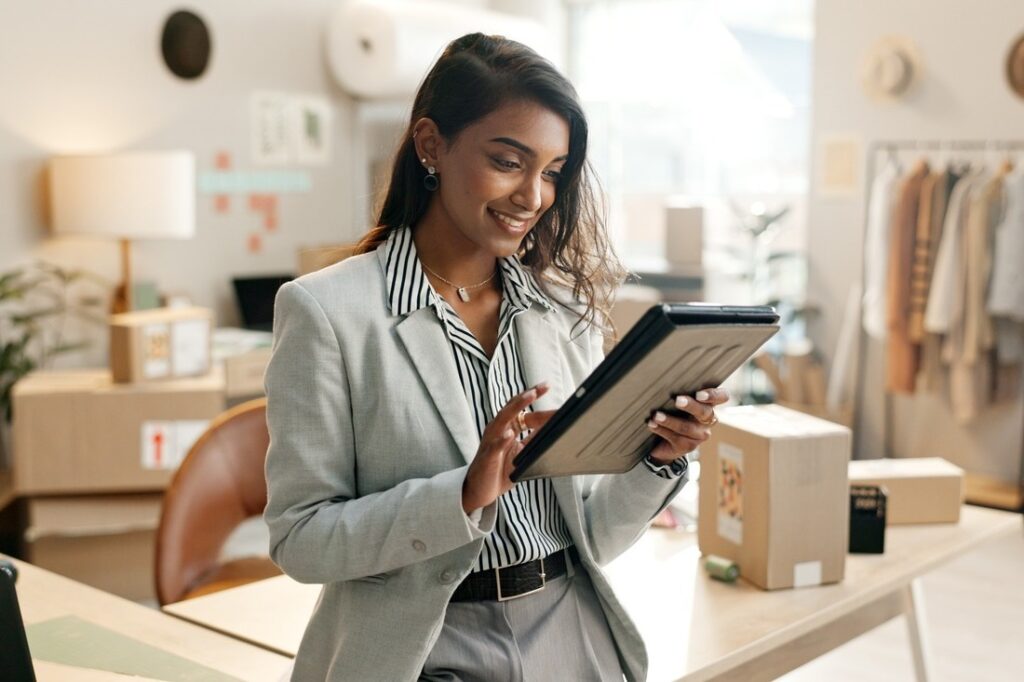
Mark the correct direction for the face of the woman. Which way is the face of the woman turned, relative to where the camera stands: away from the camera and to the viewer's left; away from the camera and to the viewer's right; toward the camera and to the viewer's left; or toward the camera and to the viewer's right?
toward the camera and to the viewer's right

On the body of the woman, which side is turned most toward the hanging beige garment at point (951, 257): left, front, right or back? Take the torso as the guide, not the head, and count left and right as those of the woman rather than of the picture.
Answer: left

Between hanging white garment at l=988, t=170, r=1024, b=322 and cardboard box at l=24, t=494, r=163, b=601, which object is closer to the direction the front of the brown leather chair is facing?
the hanging white garment

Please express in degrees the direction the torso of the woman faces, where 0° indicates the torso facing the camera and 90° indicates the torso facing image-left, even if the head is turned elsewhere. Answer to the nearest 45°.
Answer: approximately 315°
